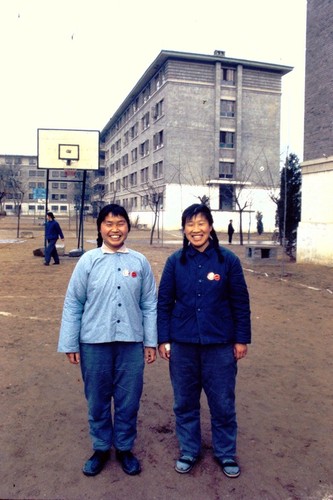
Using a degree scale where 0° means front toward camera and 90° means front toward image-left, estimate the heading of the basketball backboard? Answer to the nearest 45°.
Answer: approximately 0°

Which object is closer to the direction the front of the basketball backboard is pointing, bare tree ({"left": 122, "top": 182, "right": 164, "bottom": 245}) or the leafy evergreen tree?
the leafy evergreen tree

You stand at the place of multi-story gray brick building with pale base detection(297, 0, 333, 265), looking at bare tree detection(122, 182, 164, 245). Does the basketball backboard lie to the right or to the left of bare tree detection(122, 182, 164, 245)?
left

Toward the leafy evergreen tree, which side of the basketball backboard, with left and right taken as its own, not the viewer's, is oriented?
left

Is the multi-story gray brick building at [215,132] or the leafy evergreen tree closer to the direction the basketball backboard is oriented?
the leafy evergreen tree

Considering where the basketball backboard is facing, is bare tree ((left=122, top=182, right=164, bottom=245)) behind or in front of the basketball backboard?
behind

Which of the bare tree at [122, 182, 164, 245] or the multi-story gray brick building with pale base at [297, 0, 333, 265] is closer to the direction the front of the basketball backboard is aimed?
the multi-story gray brick building with pale base

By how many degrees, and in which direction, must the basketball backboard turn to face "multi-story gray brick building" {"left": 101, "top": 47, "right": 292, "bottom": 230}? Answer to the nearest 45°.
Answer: approximately 135° to its left

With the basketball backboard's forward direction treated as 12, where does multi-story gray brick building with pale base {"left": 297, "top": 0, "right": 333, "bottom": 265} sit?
The multi-story gray brick building with pale base is roughly at 10 o'clock from the basketball backboard.
